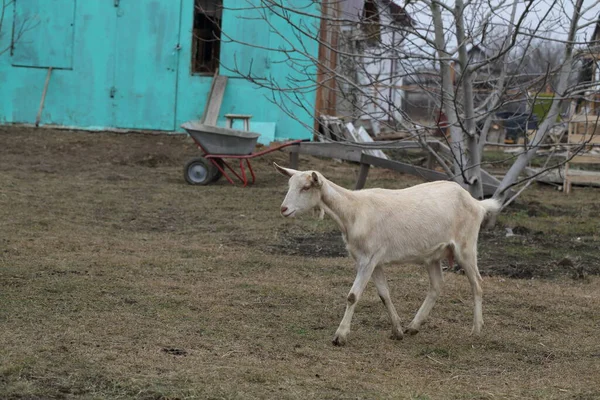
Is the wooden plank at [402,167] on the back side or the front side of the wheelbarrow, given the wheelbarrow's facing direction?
on the back side

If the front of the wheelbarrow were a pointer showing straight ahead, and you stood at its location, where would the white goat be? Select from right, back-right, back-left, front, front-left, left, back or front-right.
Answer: left

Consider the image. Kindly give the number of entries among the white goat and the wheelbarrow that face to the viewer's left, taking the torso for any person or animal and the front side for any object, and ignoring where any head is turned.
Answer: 2

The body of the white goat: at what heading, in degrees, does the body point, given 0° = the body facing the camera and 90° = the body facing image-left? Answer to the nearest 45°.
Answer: approximately 90°

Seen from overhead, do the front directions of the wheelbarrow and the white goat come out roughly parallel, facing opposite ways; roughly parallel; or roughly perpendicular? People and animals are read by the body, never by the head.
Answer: roughly parallel

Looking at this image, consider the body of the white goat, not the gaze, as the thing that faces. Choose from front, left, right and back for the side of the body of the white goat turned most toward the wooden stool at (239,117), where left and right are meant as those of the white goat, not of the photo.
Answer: right

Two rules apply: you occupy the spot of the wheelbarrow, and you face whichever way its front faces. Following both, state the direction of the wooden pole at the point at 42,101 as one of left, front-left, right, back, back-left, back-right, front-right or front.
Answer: front-right

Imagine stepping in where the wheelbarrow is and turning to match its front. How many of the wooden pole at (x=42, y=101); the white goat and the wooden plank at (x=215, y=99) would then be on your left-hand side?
1

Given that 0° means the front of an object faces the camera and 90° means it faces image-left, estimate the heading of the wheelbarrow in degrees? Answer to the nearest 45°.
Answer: approximately 90°

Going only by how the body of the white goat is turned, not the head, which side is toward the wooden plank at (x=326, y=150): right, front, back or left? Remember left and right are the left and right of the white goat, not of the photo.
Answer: right

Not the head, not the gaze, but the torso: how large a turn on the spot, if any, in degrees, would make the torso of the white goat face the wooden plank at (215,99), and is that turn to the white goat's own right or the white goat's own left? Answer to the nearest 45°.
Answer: approximately 90° to the white goat's own right
